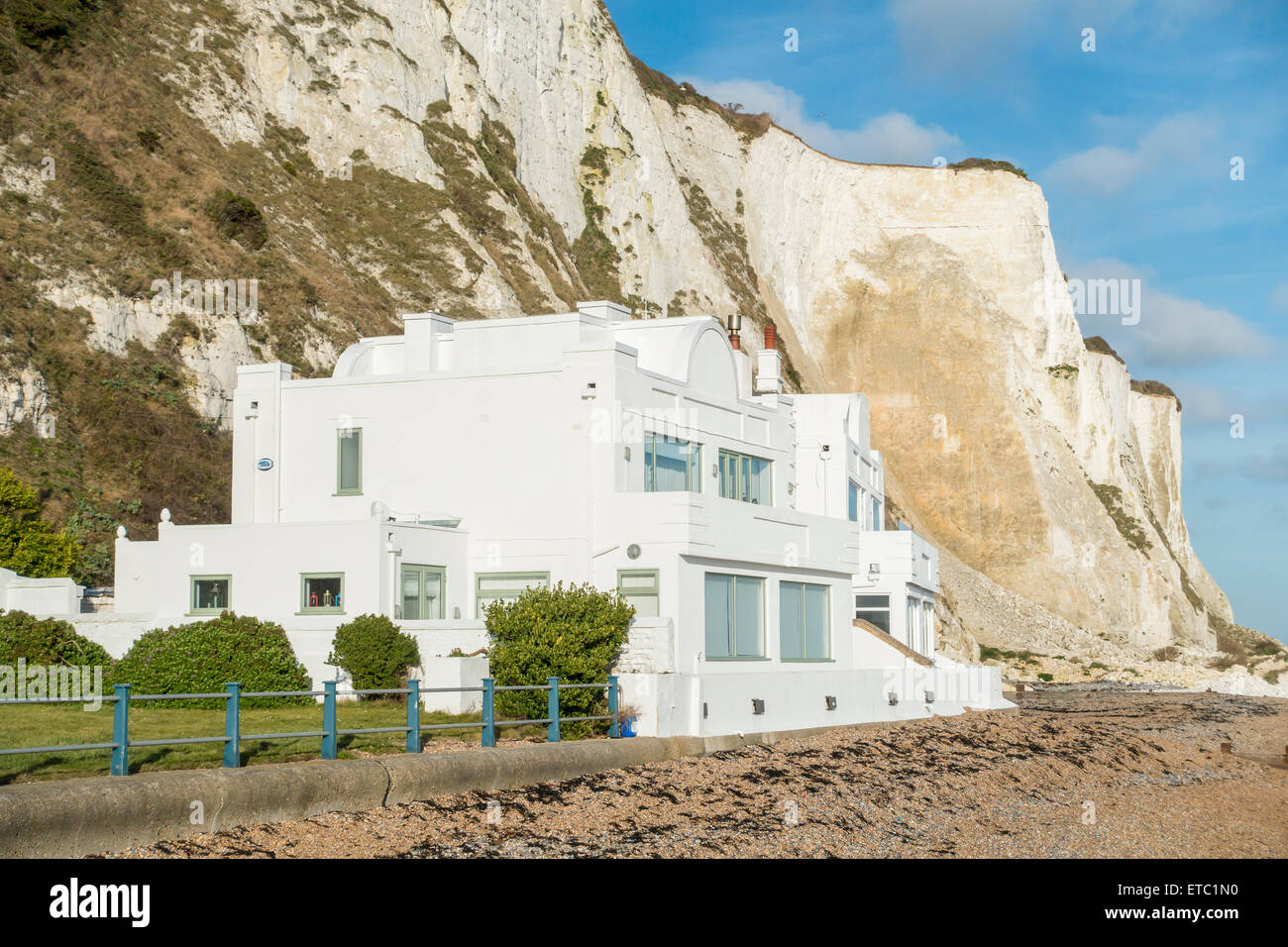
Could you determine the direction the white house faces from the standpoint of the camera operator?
facing the viewer and to the right of the viewer

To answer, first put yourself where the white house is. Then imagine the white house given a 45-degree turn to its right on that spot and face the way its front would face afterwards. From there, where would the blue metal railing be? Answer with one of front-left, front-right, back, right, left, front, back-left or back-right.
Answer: front

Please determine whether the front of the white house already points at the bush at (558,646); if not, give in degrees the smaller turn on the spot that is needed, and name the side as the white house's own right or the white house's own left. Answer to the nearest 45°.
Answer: approximately 45° to the white house's own right

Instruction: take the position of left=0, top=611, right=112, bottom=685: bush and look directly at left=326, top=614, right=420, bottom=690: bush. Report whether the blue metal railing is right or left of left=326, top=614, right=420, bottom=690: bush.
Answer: right

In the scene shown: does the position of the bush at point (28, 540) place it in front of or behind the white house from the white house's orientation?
behind
